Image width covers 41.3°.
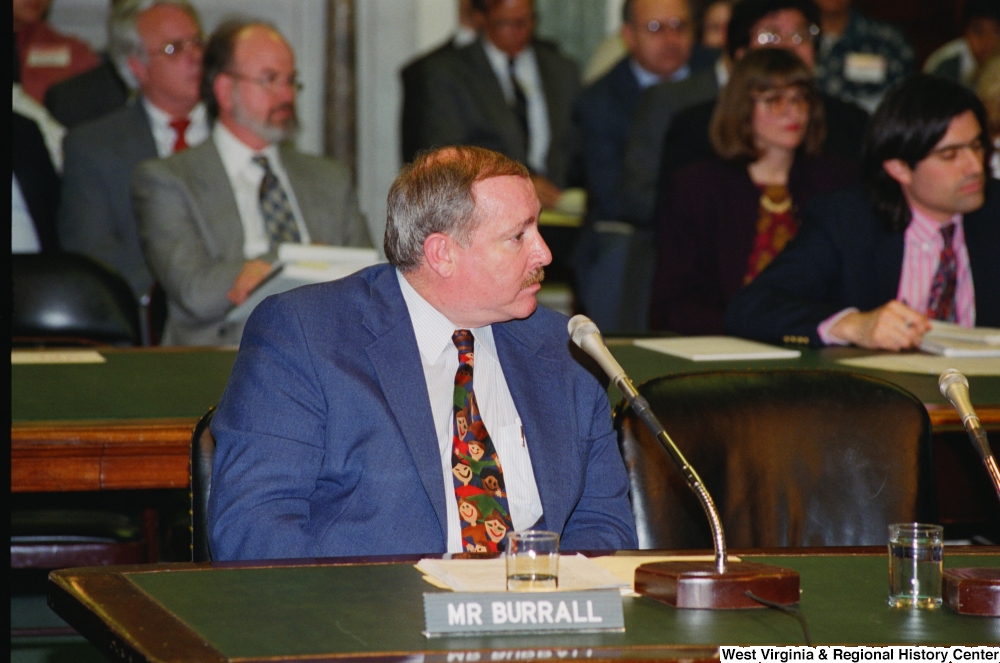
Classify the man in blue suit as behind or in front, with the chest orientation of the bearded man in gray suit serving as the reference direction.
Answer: in front

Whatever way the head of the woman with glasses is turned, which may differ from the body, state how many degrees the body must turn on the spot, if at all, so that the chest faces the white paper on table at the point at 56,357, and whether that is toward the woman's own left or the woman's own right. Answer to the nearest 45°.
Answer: approximately 90° to the woman's own right

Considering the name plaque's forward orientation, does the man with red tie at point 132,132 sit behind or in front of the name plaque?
behind

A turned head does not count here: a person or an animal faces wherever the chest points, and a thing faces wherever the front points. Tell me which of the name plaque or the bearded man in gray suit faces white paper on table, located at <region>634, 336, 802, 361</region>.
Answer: the bearded man in gray suit

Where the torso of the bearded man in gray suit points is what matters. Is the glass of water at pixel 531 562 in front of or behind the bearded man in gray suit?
in front

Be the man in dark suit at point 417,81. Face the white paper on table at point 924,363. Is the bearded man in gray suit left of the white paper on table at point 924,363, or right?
right

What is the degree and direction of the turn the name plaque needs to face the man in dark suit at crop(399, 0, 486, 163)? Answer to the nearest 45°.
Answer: approximately 180°

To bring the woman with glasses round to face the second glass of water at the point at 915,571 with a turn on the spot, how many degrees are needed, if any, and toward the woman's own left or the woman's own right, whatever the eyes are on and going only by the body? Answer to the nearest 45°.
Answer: approximately 45° to the woman's own right

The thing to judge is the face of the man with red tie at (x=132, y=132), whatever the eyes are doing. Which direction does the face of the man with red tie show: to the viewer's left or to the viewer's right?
to the viewer's right

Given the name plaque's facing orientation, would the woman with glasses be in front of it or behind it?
behind

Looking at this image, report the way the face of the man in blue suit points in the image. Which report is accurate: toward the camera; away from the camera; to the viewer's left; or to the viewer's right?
to the viewer's right
